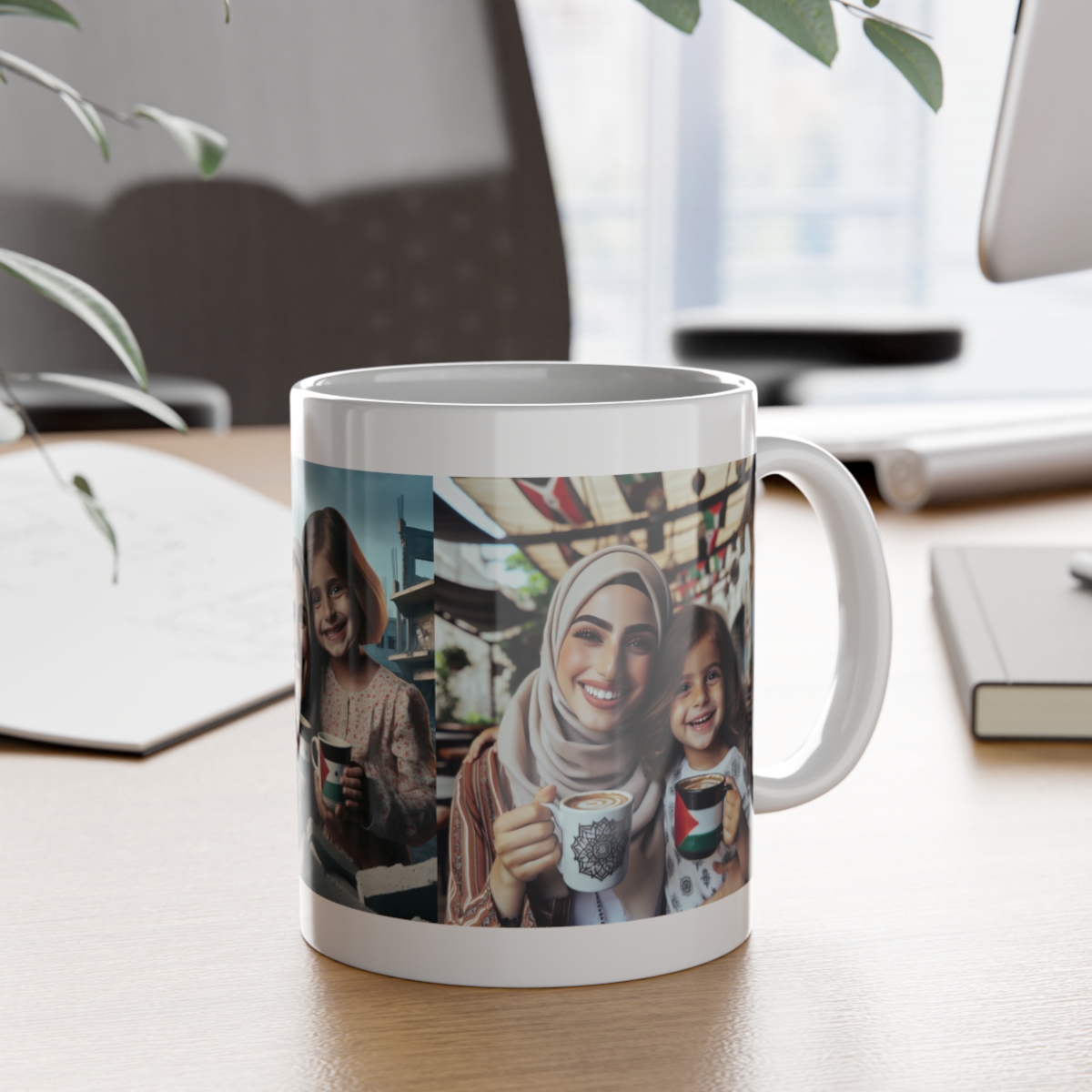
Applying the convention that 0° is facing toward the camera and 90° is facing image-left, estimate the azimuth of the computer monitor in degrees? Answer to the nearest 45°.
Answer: approximately 135°

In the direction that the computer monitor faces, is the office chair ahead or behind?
ahead
